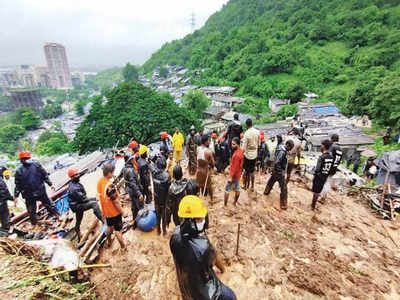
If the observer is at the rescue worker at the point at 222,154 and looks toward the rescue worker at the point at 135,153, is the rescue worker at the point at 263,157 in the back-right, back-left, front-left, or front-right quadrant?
back-left

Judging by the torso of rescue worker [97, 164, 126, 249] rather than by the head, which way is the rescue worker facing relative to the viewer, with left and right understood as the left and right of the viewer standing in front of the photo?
facing away from the viewer and to the right of the viewer

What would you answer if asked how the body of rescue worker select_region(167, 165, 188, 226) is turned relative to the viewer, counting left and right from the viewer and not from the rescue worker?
facing away from the viewer

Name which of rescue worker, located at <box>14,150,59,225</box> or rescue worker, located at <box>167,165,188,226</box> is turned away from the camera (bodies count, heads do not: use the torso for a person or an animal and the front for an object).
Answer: rescue worker, located at <box>167,165,188,226</box>

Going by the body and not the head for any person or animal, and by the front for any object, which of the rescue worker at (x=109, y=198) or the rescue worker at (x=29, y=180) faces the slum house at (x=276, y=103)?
the rescue worker at (x=109, y=198)

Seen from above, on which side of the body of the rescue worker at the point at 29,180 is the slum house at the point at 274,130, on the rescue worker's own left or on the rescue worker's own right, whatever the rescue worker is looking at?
on the rescue worker's own left
